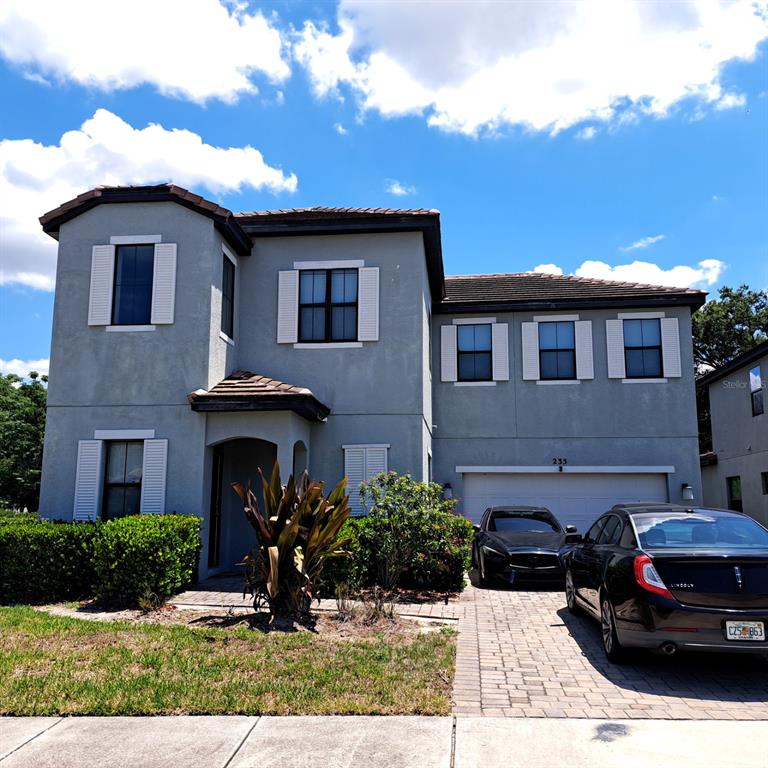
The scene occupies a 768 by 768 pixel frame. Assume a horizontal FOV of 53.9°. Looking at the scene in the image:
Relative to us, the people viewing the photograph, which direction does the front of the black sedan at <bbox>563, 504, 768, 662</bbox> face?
facing away from the viewer and to the left of the viewer

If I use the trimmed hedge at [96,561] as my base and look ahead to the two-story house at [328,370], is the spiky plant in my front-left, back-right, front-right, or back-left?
front-right

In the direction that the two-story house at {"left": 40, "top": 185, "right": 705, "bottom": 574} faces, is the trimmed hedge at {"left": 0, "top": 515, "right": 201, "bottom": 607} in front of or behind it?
in front

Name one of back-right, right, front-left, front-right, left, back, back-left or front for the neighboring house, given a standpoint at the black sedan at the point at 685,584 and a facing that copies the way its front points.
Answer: front-right

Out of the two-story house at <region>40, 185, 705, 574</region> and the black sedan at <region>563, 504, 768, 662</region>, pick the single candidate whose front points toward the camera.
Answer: the two-story house

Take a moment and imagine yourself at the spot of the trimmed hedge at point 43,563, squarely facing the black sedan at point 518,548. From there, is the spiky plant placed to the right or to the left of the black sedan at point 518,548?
right

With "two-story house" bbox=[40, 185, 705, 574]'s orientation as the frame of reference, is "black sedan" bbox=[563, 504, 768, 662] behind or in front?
in front

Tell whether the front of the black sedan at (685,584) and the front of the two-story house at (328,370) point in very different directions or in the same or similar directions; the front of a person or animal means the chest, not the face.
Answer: very different directions

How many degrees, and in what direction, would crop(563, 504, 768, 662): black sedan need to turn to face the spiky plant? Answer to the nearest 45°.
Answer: approximately 45° to its left

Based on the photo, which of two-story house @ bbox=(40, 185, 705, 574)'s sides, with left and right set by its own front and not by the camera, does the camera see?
front

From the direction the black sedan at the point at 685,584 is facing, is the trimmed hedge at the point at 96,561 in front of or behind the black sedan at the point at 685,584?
in front

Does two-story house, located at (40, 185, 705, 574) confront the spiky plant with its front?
yes

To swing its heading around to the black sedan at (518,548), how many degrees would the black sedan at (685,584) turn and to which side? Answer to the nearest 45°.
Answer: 0° — it already faces it

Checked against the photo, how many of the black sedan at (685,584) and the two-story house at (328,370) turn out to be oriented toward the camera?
1
